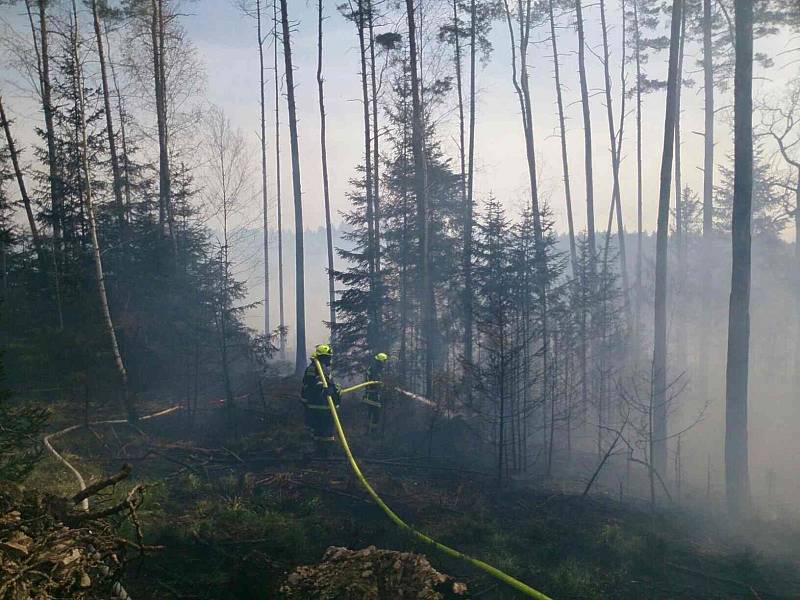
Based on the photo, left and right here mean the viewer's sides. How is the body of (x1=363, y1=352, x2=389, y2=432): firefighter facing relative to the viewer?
facing to the right of the viewer

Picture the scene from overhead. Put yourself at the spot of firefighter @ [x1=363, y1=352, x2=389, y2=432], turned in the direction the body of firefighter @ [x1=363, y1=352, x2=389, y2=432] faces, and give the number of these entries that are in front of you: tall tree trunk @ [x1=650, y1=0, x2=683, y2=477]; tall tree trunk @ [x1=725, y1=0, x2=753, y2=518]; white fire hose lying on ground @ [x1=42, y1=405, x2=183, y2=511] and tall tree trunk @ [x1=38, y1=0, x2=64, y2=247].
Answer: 2

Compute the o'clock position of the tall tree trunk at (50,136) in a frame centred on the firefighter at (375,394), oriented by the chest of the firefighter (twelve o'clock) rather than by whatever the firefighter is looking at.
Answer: The tall tree trunk is roughly at 7 o'clock from the firefighter.

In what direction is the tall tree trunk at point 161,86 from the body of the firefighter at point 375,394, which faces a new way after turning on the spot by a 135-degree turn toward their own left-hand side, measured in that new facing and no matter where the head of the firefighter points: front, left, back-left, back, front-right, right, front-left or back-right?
front

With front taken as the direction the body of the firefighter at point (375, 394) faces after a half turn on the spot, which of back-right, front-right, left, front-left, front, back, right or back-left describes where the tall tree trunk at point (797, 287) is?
back-right

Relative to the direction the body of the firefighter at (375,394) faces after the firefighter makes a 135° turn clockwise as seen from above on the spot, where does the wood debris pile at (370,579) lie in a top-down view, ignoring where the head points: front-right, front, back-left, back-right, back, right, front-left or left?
front-left

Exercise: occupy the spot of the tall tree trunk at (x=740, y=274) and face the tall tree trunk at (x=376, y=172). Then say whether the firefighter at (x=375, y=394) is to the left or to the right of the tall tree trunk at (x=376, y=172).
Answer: left

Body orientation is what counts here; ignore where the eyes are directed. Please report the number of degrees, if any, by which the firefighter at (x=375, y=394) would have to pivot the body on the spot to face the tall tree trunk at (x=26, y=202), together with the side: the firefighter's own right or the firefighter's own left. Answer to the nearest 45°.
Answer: approximately 135° to the firefighter's own left

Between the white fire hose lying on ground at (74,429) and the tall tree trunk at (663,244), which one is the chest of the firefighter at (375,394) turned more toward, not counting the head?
the tall tree trunk

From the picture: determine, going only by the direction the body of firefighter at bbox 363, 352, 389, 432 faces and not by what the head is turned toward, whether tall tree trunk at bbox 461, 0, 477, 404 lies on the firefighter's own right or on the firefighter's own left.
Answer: on the firefighter's own left

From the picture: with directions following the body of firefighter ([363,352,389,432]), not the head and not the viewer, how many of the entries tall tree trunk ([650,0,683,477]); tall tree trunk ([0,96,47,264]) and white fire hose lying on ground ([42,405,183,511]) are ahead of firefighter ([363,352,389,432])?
1

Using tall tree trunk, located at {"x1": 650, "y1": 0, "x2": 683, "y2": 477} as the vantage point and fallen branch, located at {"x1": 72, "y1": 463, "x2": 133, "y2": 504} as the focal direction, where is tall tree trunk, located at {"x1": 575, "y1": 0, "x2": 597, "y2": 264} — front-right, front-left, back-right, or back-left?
back-right

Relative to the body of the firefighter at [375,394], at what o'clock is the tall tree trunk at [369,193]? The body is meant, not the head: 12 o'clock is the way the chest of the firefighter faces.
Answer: The tall tree trunk is roughly at 9 o'clock from the firefighter.

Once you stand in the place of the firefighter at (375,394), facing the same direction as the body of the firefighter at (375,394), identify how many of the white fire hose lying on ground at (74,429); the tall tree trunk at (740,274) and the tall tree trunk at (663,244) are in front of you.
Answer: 2

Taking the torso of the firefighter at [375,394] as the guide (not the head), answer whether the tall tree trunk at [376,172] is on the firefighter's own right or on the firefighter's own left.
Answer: on the firefighter's own left

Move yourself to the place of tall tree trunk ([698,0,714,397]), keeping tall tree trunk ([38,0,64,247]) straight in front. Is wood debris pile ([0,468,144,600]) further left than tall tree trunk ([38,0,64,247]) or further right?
left

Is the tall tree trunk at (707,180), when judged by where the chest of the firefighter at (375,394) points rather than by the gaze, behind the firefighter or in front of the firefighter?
in front

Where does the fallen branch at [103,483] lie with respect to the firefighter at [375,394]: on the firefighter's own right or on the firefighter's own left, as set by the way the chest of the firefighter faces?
on the firefighter's own right

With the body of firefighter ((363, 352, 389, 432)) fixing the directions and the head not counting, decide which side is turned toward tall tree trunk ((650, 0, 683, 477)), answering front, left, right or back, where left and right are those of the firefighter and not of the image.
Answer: front
